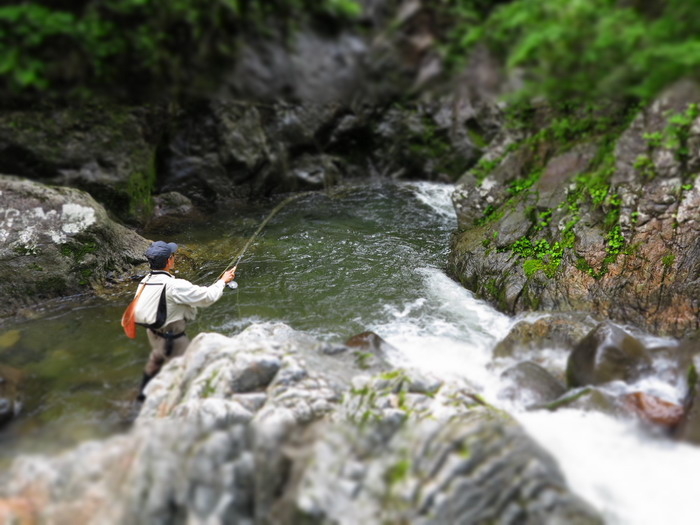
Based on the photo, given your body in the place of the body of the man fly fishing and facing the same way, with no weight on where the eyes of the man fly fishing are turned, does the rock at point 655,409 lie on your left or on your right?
on your right

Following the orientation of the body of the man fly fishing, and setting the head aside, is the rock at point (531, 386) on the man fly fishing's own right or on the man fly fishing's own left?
on the man fly fishing's own right

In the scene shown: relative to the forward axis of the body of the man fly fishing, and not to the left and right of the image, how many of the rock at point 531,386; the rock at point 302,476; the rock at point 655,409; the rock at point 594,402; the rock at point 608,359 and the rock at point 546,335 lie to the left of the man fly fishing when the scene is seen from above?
0

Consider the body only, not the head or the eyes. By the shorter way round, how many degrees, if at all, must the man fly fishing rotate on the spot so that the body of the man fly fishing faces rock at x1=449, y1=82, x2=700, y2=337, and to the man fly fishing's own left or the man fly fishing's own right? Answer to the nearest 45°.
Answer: approximately 45° to the man fly fishing's own right

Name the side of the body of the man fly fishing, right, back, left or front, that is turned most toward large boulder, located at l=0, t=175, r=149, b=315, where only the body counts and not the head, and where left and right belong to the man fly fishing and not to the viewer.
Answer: left

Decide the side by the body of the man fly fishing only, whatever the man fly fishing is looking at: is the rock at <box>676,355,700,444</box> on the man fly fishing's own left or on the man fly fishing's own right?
on the man fly fishing's own right

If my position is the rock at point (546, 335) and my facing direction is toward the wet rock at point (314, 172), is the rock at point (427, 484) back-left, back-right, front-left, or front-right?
back-left

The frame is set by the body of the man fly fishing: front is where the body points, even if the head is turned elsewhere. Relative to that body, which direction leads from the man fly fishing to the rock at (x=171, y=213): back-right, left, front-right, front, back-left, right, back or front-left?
front-left

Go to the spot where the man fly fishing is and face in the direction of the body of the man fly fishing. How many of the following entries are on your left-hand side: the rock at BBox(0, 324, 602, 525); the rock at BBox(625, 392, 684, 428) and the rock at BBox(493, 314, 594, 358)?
0

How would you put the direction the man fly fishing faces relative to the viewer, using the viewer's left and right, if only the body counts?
facing away from the viewer and to the right of the viewer

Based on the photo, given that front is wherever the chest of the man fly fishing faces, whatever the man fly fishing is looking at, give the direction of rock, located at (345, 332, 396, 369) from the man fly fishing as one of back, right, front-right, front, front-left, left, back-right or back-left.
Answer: front-right

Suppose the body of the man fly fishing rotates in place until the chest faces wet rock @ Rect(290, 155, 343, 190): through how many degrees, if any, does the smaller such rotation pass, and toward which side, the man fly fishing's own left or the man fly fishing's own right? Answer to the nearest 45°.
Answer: approximately 45° to the man fly fishing's own left

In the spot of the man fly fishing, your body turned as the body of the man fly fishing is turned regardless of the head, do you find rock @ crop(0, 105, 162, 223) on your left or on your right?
on your left
